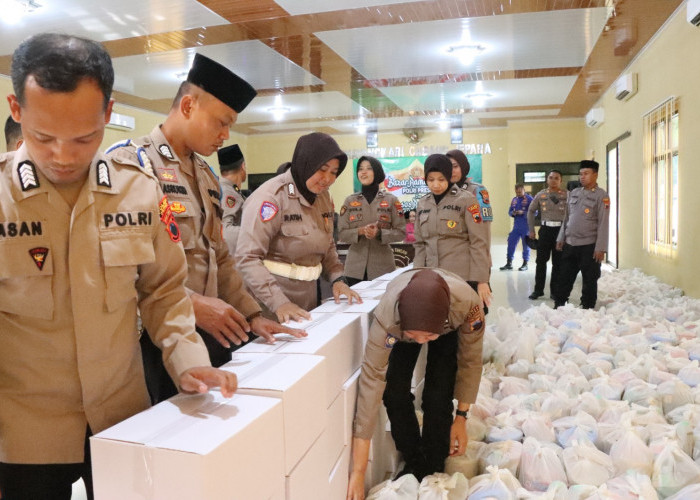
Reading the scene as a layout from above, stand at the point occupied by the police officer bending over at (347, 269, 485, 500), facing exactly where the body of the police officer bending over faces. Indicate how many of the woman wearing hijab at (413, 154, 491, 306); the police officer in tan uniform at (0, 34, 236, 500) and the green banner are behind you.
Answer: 2

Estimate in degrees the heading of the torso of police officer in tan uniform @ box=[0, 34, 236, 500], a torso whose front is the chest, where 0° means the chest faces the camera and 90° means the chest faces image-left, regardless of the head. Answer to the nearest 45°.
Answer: approximately 0°

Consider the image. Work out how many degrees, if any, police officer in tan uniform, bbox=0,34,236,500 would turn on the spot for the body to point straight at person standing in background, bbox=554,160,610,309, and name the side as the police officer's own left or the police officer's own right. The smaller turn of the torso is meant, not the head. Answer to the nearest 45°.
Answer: approximately 135° to the police officer's own left

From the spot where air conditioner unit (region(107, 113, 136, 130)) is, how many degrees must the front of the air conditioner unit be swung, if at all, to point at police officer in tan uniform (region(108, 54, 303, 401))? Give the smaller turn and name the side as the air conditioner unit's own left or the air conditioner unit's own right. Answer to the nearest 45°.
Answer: approximately 45° to the air conditioner unit's own right

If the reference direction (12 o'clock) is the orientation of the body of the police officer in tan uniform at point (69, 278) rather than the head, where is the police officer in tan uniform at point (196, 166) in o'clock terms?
the police officer in tan uniform at point (196, 166) is roughly at 7 o'clock from the police officer in tan uniform at point (69, 278).
